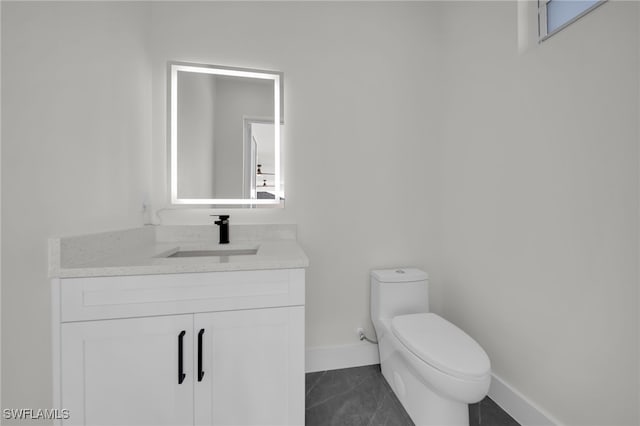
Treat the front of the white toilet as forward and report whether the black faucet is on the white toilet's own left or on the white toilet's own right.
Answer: on the white toilet's own right

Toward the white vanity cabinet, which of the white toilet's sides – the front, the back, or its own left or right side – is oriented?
right

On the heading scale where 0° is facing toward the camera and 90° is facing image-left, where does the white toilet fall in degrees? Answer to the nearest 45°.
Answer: approximately 315°
